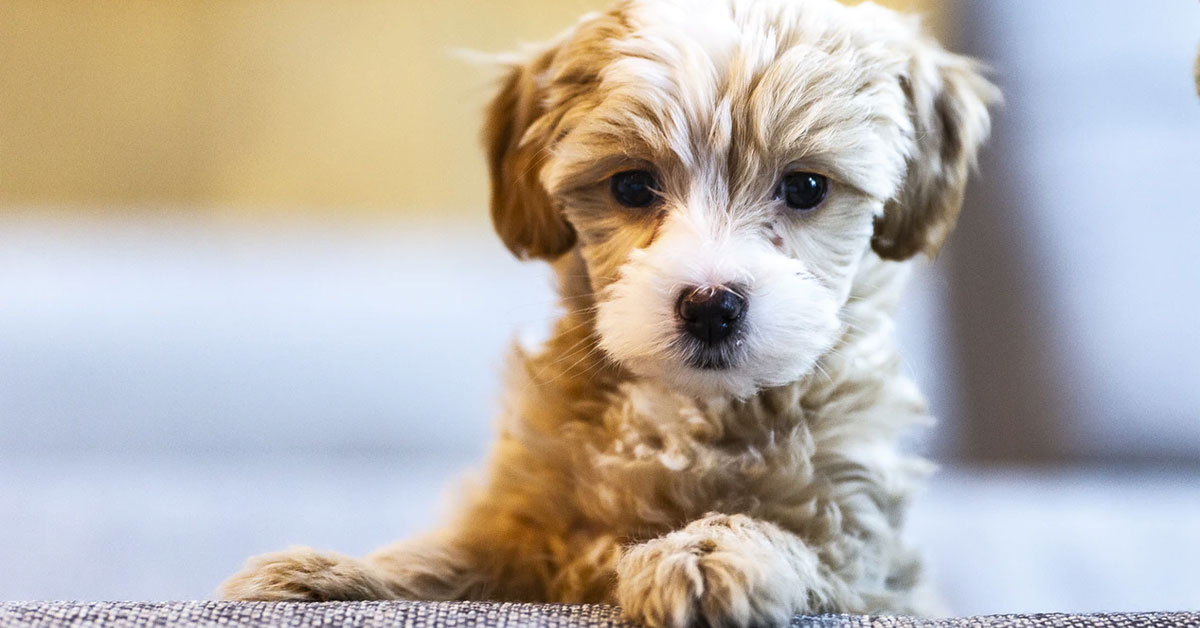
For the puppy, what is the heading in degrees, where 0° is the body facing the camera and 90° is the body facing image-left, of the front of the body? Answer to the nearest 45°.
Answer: approximately 0°
